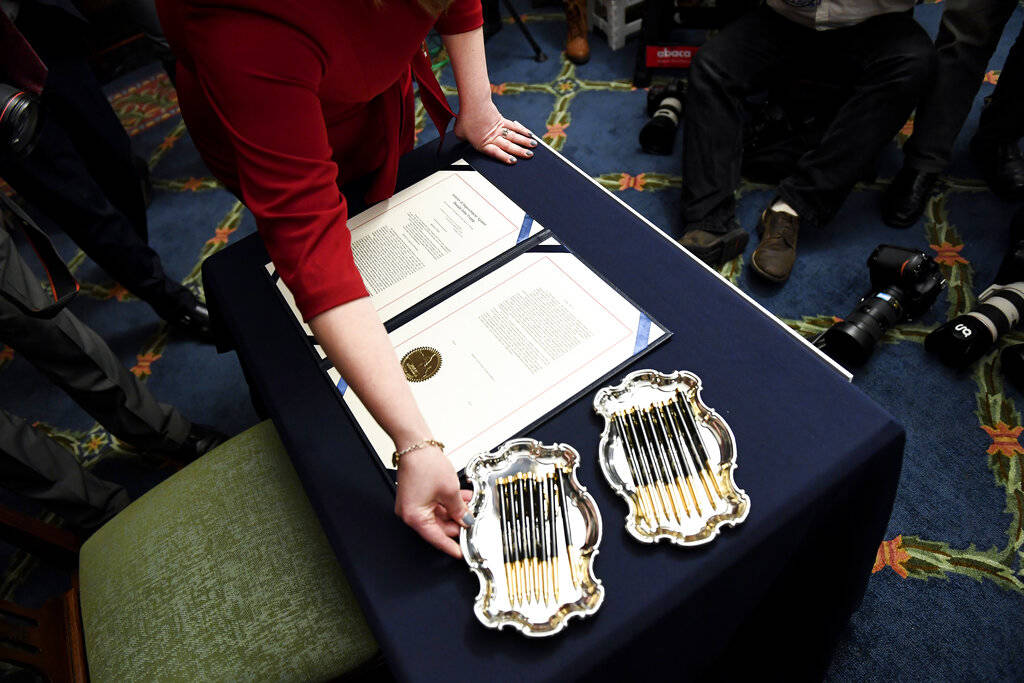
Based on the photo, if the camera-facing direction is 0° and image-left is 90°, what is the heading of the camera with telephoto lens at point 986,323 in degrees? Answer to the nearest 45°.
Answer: approximately 45°

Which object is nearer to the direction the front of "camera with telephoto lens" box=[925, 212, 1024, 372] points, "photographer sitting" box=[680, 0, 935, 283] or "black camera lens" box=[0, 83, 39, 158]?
the black camera lens

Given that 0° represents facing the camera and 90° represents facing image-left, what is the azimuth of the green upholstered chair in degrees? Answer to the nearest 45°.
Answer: approximately 225°

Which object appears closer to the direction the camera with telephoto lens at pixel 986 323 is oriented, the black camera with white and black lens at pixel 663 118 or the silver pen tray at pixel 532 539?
the silver pen tray

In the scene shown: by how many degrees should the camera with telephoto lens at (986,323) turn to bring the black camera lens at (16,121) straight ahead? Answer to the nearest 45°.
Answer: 0° — it already faces it

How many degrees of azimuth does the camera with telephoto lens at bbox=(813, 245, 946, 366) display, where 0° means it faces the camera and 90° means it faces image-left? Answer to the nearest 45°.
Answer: approximately 45°
